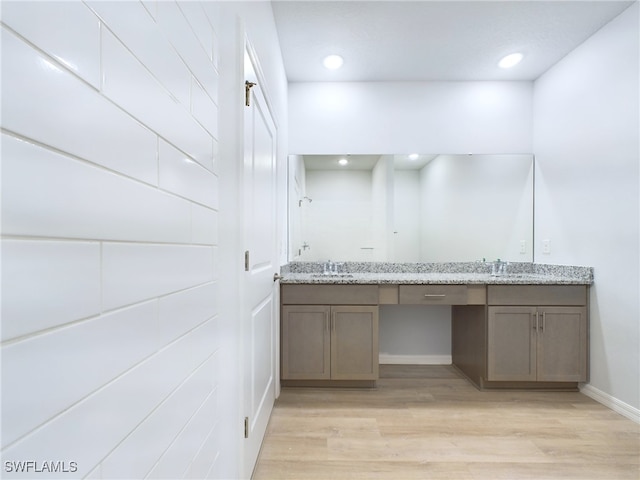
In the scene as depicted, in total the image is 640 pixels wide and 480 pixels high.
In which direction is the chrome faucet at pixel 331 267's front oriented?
toward the camera

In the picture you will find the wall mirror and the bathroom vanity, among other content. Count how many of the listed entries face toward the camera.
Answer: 2

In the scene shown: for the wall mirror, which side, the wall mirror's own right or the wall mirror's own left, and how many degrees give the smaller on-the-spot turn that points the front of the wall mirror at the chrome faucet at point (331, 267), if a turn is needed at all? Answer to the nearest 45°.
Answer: approximately 90° to the wall mirror's own right

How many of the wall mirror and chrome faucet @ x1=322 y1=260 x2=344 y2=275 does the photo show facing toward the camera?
2

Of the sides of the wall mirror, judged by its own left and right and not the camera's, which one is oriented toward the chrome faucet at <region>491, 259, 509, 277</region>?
left

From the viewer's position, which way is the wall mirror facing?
facing the viewer

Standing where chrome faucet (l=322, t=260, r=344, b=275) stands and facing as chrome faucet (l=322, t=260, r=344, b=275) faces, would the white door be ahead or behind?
ahead

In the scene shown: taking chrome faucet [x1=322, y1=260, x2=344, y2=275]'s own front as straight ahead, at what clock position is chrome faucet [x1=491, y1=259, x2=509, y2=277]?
chrome faucet [x1=491, y1=259, x2=509, y2=277] is roughly at 9 o'clock from chrome faucet [x1=322, y1=260, x2=344, y2=275].
